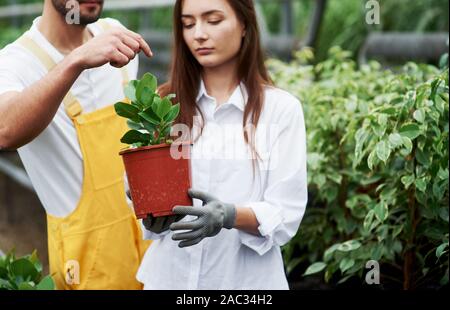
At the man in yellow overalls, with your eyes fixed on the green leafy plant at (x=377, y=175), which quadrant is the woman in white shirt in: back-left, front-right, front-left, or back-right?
front-right

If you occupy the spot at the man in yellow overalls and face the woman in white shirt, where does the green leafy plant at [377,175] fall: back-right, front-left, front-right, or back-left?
front-left

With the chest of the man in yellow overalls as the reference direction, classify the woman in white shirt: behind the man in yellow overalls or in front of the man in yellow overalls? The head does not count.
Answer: in front

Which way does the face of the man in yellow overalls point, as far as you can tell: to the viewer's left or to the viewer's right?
to the viewer's right

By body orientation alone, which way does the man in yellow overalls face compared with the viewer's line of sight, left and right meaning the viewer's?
facing the viewer and to the right of the viewer

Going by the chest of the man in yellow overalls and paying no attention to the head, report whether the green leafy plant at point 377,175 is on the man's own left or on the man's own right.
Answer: on the man's own left

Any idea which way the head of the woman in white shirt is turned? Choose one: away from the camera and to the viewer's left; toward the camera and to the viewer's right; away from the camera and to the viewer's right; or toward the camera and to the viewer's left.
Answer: toward the camera and to the viewer's left
